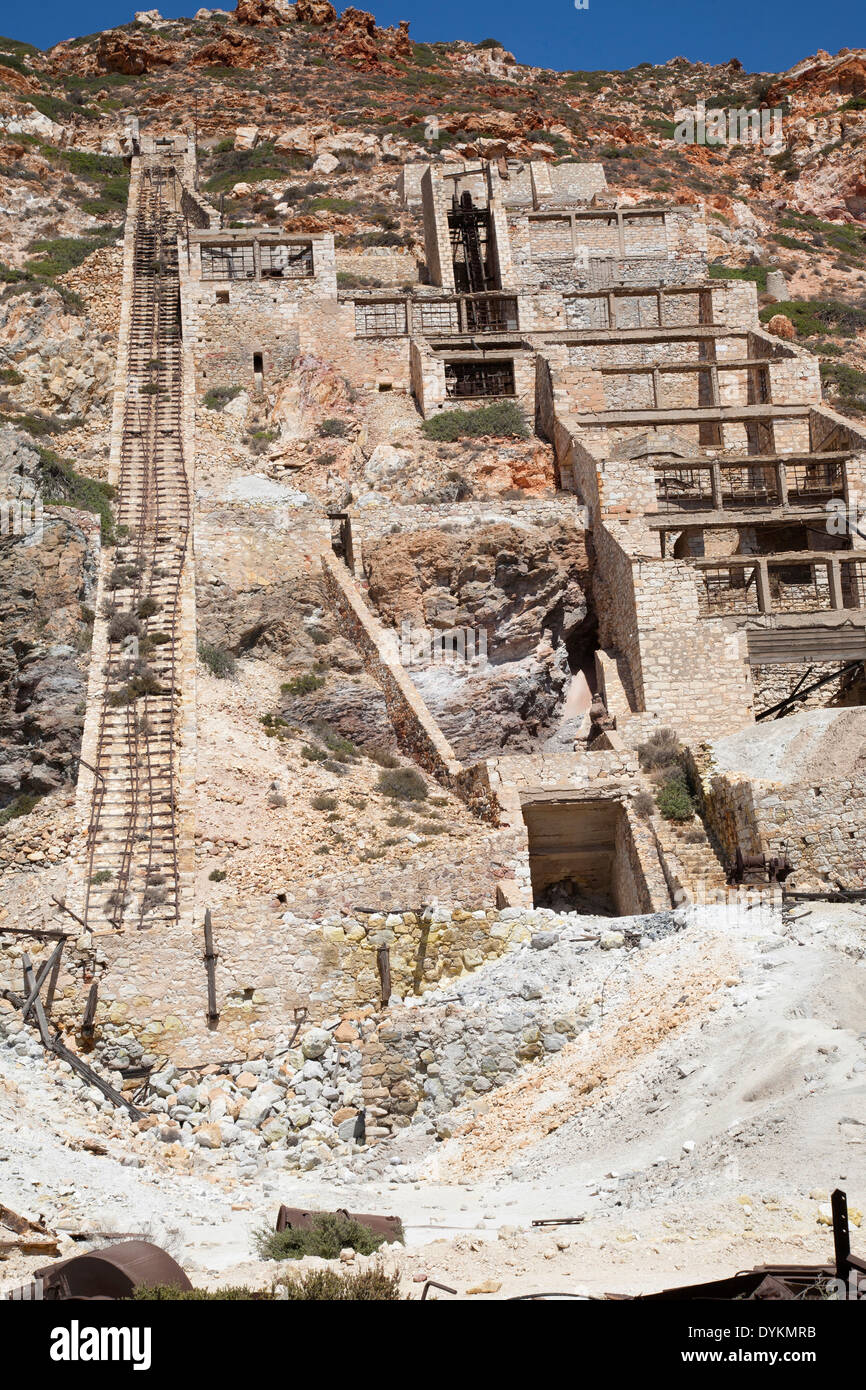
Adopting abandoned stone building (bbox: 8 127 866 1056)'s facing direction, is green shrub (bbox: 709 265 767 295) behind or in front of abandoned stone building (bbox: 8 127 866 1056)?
behind

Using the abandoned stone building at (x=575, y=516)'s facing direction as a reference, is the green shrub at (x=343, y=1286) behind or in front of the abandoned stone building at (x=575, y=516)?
in front

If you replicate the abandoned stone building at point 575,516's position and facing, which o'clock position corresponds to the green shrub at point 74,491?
The green shrub is roughly at 3 o'clock from the abandoned stone building.

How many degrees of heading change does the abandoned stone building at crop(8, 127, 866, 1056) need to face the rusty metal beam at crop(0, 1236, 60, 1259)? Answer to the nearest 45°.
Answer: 0° — it already faces it

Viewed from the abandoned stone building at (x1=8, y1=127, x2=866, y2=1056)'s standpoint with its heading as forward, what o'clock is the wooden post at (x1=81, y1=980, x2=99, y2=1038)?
The wooden post is roughly at 1 o'clock from the abandoned stone building.

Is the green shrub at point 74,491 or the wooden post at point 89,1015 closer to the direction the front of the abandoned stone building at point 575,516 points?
the wooden post

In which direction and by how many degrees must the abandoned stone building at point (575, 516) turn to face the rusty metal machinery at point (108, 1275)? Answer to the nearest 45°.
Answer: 0° — it already faces it

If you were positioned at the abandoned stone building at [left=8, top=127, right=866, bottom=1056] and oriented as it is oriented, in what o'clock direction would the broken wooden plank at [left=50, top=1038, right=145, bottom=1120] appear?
The broken wooden plank is roughly at 1 o'clock from the abandoned stone building.

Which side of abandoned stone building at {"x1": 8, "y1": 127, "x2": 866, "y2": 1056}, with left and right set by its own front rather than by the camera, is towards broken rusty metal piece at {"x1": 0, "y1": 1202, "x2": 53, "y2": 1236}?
front

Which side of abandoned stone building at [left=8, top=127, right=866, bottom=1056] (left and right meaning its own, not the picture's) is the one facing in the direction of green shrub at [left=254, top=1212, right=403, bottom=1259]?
front

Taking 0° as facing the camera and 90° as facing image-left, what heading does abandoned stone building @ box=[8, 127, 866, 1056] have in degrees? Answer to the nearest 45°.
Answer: approximately 0°
